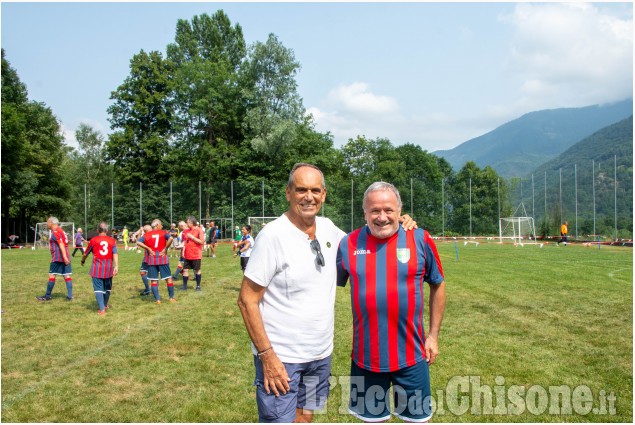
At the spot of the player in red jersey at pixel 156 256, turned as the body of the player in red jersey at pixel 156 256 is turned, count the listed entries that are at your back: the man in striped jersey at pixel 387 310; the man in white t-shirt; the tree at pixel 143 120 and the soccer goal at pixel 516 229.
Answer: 2

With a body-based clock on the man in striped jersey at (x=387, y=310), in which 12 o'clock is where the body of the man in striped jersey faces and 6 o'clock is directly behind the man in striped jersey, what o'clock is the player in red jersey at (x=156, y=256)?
The player in red jersey is roughly at 5 o'clock from the man in striped jersey.

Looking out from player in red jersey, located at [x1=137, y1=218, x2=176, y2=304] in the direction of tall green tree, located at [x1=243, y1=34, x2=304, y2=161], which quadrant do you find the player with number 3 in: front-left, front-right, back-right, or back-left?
back-left

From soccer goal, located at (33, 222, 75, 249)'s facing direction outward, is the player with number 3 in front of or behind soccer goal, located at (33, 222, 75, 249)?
in front

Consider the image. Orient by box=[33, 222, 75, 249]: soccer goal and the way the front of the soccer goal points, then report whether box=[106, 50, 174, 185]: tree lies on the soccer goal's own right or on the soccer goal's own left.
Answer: on the soccer goal's own left

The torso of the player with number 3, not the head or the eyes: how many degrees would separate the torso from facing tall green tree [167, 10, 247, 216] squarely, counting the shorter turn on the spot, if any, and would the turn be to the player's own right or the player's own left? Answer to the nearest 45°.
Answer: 0° — they already face it

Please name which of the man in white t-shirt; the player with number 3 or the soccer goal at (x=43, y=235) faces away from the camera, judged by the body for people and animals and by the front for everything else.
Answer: the player with number 3

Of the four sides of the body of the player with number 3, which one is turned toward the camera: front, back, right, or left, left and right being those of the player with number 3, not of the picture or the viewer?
back

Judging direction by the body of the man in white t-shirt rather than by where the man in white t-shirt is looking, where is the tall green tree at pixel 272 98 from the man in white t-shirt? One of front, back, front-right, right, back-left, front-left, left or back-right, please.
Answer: back-left

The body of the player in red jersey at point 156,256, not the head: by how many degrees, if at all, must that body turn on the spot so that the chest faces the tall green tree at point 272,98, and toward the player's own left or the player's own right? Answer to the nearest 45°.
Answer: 0° — they already face it

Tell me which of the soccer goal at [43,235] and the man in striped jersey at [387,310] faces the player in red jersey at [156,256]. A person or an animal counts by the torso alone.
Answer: the soccer goal
